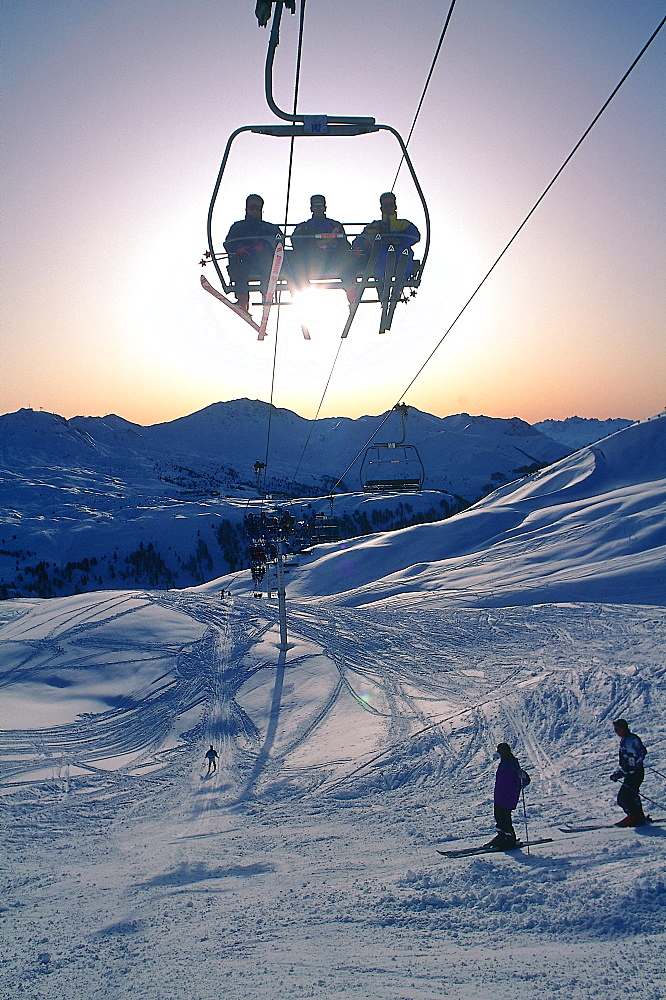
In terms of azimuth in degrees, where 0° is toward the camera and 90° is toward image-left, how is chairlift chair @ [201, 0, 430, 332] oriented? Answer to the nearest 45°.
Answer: approximately 0°

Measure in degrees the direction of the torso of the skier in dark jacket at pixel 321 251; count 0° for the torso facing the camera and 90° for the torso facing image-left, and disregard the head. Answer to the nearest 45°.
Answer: approximately 0°

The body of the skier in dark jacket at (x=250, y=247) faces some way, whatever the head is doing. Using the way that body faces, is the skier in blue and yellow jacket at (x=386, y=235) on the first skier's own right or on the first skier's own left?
on the first skier's own left

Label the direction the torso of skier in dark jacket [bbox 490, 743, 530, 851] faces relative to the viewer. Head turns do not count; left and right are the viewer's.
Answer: facing to the left of the viewer
